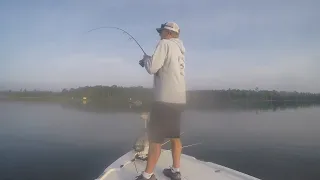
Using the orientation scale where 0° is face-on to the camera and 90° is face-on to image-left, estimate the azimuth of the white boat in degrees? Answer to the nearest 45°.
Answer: approximately 180°
